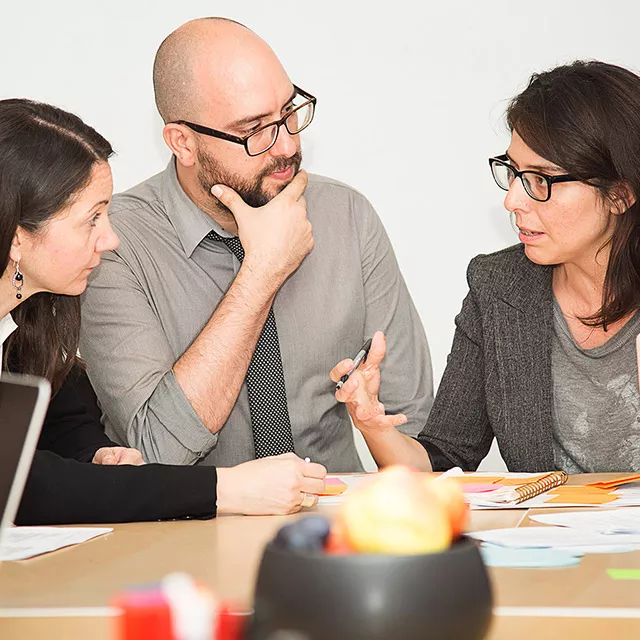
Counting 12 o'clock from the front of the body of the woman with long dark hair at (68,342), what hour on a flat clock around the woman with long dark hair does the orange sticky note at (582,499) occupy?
The orange sticky note is roughly at 1 o'clock from the woman with long dark hair.

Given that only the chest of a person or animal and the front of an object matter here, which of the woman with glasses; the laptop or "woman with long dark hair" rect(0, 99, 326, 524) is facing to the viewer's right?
the woman with long dark hair

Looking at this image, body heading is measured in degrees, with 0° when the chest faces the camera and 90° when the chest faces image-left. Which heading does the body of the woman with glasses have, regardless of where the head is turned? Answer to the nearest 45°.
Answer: approximately 45°

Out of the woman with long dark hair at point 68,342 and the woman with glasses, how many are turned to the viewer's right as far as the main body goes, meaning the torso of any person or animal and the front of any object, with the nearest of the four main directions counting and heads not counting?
1

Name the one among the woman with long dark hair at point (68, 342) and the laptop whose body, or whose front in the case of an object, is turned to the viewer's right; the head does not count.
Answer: the woman with long dark hair

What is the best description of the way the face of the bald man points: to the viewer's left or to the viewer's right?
to the viewer's right

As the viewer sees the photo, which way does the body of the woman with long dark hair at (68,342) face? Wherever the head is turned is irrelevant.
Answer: to the viewer's right

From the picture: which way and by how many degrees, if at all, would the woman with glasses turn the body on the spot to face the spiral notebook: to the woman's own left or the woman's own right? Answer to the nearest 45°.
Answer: approximately 45° to the woman's own left

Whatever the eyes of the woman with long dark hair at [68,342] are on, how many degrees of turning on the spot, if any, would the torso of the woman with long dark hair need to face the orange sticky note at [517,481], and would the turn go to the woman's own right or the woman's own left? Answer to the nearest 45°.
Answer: approximately 45° to the woman's own right

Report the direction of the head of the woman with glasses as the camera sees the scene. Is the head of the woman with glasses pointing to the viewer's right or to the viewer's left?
to the viewer's left

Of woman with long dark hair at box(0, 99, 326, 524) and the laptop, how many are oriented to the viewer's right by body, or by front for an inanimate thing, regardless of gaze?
1

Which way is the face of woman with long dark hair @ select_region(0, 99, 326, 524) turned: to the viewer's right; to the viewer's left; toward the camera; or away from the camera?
to the viewer's right
